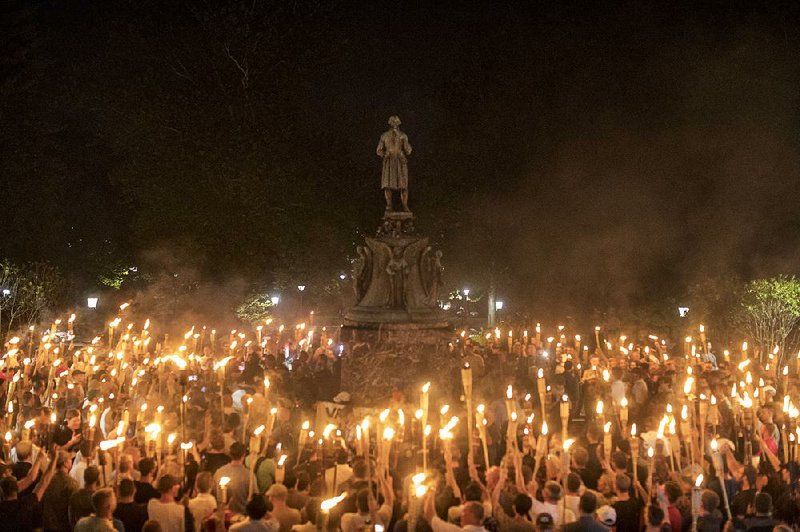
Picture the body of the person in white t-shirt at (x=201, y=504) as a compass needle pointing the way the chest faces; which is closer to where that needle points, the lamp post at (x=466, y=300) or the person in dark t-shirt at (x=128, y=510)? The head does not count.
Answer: the lamp post

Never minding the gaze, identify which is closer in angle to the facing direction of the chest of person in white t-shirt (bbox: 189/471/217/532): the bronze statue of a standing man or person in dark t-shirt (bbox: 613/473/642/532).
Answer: the bronze statue of a standing man

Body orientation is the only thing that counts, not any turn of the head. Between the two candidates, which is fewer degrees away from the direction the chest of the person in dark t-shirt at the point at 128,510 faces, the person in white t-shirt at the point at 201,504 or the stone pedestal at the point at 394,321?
the stone pedestal

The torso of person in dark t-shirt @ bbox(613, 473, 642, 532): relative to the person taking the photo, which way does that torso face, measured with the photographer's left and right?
facing away from the viewer

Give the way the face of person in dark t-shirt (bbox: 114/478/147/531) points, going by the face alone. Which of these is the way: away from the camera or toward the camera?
away from the camera

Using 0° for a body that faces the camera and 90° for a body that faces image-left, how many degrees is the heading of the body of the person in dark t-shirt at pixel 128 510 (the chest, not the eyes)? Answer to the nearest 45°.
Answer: approximately 180°

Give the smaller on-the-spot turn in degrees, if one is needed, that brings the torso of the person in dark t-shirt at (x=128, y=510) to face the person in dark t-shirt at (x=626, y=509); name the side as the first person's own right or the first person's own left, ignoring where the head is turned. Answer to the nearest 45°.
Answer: approximately 90° to the first person's own right

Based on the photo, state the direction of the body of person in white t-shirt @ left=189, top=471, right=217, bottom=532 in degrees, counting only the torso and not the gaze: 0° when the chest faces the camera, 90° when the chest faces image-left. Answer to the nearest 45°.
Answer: approximately 180°

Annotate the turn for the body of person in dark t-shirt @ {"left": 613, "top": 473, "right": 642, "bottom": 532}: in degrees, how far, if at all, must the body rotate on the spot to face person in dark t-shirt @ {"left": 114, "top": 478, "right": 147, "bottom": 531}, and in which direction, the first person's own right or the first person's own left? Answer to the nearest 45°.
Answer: approximately 90° to the first person's own left

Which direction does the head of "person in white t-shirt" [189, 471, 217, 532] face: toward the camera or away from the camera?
away from the camera
